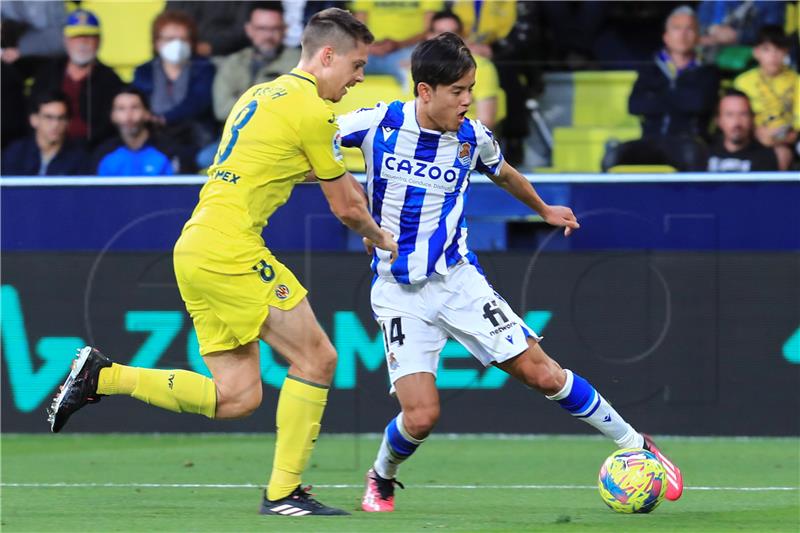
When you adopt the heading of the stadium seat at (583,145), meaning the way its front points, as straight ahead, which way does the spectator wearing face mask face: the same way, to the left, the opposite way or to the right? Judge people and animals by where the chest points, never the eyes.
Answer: the same way

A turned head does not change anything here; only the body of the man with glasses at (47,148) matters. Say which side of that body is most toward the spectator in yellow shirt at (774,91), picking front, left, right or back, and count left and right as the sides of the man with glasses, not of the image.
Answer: left

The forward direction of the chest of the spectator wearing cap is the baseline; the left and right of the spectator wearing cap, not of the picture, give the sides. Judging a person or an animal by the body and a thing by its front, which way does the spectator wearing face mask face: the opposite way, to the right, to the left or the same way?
the same way

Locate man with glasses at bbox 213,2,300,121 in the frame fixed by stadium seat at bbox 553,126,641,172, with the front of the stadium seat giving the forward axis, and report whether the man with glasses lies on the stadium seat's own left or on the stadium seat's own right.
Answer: on the stadium seat's own right

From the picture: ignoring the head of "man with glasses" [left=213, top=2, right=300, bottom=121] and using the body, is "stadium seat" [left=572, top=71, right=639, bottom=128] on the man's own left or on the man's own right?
on the man's own left

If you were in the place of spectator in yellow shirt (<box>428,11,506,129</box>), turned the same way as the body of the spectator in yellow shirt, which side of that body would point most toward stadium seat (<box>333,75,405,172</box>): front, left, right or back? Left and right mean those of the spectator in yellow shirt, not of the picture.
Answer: right

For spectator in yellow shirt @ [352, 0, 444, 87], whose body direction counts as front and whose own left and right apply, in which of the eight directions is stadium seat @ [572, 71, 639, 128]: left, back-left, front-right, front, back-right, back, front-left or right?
left

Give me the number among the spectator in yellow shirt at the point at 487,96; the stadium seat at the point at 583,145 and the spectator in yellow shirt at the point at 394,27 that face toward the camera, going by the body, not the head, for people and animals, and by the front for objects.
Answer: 3

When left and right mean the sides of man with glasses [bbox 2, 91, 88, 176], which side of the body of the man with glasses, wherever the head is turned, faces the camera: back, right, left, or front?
front

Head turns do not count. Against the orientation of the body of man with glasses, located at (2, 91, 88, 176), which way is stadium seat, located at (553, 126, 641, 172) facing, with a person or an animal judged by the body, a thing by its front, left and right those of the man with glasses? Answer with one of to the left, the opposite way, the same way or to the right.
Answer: the same way

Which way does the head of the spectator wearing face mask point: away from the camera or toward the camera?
toward the camera

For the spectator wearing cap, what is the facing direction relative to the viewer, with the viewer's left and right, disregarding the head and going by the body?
facing the viewer

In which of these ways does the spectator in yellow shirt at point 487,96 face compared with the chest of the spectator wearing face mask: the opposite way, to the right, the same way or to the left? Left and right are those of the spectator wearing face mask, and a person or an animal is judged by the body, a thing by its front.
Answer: the same way

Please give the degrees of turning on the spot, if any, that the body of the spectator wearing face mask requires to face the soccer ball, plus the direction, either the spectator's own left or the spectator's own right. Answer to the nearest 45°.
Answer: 0° — they already face it

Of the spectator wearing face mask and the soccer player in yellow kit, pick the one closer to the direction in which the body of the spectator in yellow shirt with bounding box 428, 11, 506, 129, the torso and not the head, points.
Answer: the soccer player in yellow kit

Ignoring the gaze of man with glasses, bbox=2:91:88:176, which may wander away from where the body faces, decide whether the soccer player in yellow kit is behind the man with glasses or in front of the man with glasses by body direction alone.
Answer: in front

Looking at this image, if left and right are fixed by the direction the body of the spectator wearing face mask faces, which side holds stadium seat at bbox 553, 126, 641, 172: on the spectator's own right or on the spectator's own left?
on the spectator's own left

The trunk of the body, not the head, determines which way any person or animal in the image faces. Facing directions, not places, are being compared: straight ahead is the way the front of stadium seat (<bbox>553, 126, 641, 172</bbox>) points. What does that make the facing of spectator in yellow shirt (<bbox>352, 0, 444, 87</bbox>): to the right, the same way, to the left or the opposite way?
the same way

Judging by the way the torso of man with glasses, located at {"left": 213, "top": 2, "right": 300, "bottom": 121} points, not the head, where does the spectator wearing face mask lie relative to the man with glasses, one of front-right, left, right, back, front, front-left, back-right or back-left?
right
